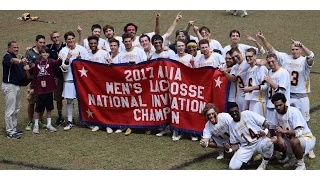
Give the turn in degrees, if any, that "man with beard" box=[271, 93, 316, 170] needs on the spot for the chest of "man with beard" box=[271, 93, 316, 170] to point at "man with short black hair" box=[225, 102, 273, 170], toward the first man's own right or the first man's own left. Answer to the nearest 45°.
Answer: approximately 45° to the first man's own right

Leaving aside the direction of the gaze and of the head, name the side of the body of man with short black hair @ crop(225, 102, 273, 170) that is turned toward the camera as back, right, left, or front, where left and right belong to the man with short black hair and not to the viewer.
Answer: front

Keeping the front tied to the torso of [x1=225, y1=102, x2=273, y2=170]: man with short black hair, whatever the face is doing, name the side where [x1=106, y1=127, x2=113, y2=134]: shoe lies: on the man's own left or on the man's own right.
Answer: on the man's own right

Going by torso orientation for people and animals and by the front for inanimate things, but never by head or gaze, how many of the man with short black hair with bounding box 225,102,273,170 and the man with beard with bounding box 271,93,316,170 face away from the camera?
0

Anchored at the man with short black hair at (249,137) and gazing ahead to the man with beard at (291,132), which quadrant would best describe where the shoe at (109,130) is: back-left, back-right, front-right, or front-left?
back-left

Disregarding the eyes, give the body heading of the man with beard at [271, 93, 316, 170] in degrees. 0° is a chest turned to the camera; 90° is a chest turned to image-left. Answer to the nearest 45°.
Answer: approximately 45°

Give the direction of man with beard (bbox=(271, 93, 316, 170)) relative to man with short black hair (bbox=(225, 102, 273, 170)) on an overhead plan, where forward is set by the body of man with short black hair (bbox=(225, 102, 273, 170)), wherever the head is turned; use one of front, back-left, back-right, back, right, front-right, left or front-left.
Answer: left
